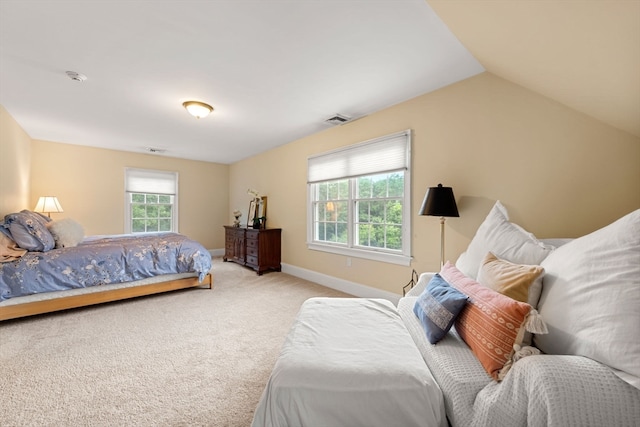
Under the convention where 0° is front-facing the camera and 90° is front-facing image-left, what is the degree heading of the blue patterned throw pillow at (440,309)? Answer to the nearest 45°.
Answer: approximately 45°

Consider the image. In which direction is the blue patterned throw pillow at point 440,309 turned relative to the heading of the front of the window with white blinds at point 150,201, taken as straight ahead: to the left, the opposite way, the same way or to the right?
to the right

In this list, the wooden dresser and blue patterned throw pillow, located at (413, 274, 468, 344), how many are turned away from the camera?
0

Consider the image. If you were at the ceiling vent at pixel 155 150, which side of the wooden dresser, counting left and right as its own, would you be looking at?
right

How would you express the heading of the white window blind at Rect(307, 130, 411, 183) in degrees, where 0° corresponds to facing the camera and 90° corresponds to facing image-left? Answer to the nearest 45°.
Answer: approximately 45°

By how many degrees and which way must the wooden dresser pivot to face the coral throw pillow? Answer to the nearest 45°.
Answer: approximately 45° to its left

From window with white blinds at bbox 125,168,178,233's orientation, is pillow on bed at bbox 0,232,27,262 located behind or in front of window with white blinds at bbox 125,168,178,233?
in front

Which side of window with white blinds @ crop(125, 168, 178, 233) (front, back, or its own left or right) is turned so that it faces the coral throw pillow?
front

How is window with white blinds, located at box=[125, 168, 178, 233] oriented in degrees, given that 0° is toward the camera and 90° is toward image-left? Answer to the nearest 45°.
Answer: approximately 0°
